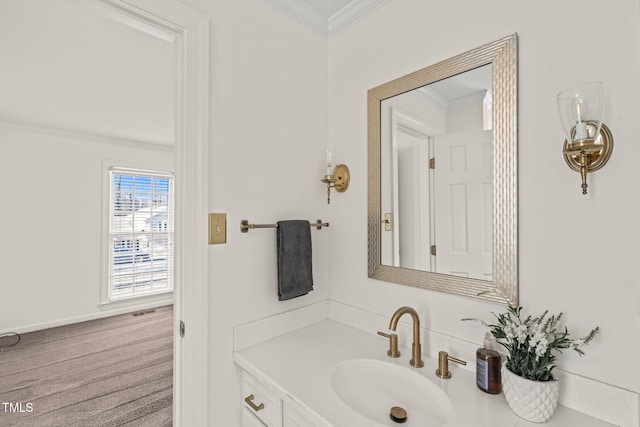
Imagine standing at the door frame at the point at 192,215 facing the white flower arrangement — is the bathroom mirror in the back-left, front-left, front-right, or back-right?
front-left

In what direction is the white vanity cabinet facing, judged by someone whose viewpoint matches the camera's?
facing the viewer and to the left of the viewer

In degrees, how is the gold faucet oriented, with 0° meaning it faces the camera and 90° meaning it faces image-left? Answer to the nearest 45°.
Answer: approximately 45°

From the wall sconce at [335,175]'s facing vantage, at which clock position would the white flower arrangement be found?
The white flower arrangement is roughly at 9 o'clock from the wall sconce.

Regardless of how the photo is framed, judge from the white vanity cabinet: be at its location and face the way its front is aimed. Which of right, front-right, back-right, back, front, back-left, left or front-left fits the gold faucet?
back-left

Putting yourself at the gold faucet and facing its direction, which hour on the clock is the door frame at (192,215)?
The door frame is roughly at 1 o'clock from the gold faucet.
